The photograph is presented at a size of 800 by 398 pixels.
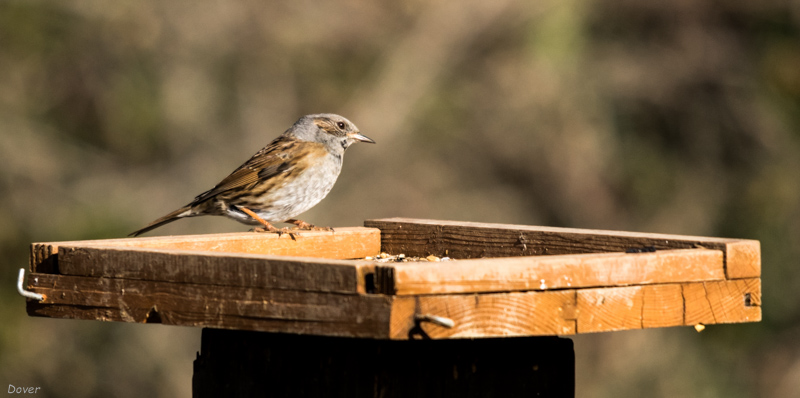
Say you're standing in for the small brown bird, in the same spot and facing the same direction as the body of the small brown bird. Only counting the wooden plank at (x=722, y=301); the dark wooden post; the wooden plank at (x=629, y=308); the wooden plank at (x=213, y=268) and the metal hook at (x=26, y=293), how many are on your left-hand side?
0

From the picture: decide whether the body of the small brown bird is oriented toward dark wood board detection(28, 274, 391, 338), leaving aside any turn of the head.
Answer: no

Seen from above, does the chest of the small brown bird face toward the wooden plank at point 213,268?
no

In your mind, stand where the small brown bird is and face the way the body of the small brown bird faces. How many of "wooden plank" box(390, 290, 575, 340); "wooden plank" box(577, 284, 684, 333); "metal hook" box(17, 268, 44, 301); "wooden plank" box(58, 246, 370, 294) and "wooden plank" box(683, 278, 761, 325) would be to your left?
0

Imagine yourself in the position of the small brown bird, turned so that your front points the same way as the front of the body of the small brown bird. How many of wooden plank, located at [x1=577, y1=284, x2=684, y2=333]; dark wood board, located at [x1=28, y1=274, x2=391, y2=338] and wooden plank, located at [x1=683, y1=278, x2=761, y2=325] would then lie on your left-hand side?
0

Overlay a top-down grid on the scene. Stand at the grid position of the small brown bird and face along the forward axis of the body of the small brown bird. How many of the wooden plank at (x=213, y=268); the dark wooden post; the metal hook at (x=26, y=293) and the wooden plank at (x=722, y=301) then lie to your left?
0

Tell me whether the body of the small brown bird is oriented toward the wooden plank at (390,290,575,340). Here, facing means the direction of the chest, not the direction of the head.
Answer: no

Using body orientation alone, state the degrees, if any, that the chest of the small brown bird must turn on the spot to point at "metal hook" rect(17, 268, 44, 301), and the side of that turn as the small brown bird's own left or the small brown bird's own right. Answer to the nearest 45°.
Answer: approximately 135° to the small brown bird's own right

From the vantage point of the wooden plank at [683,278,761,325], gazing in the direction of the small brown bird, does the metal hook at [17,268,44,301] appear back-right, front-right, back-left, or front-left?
front-left

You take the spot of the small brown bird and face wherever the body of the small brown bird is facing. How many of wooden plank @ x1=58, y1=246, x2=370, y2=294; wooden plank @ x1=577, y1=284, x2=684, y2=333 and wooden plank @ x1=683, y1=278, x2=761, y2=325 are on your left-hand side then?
0

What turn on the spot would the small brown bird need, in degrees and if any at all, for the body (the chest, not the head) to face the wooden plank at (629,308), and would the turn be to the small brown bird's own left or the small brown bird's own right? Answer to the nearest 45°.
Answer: approximately 45° to the small brown bird's own right

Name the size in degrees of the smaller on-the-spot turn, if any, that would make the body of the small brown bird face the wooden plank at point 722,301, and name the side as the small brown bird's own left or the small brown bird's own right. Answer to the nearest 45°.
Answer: approximately 45° to the small brown bird's own right

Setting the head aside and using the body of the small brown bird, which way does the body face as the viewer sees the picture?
to the viewer's right
